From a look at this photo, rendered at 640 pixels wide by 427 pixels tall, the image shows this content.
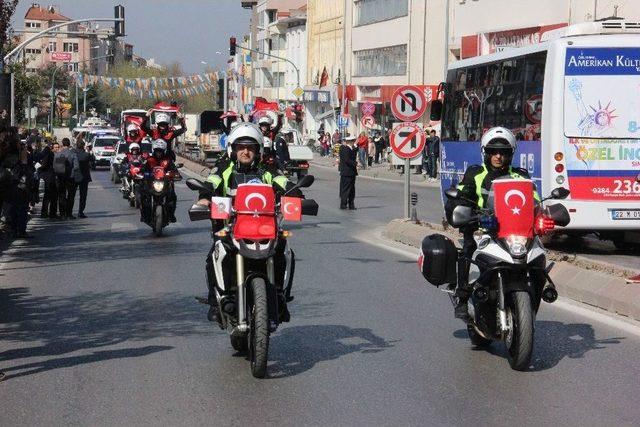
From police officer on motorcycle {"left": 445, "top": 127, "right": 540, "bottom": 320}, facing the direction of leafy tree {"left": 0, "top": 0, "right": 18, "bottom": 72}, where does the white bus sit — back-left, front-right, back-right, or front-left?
front-right

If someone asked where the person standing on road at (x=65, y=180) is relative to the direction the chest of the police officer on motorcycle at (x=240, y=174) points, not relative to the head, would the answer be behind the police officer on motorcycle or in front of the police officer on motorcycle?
behind

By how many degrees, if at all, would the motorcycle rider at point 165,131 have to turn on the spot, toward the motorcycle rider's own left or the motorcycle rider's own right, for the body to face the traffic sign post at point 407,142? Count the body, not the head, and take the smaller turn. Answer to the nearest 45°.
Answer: approximately 45° to the motorcycle rider's own left

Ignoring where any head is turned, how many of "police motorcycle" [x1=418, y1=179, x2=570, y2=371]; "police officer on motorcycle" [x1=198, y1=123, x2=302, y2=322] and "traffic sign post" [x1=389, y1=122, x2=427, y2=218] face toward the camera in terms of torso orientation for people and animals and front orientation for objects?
3

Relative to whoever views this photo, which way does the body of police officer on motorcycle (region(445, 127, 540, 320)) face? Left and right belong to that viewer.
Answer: facing the viewer

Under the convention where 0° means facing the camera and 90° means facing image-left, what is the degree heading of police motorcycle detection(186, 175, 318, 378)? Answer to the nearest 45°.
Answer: approximately 0°

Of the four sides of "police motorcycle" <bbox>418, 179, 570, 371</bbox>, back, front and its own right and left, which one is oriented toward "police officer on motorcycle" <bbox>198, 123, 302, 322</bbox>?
right

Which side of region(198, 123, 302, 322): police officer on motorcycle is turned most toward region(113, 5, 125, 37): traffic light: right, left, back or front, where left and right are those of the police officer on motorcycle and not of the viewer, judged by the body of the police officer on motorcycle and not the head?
back

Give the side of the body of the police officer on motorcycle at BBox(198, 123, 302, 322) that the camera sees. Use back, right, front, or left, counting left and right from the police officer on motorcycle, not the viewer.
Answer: front

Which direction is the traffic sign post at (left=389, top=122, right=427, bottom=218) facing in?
toward the camera

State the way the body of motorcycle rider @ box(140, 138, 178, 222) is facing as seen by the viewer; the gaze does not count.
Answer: toward the camera

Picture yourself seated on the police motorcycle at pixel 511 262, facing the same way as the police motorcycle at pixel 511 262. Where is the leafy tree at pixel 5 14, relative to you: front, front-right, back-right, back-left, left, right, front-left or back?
back-right

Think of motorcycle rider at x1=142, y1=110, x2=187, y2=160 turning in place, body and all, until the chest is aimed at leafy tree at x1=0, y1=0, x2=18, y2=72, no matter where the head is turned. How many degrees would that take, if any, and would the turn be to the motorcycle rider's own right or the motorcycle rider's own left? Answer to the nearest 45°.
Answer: approximately 135° to the motorcycle rider's own right

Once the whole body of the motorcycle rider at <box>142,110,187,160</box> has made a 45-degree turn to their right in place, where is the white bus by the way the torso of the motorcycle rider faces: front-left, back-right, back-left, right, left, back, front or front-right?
left

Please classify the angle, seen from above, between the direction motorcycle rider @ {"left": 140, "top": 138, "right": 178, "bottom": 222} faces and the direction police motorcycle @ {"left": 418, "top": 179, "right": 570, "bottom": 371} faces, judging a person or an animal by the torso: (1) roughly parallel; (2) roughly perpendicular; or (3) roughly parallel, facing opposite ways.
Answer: roughly parallel

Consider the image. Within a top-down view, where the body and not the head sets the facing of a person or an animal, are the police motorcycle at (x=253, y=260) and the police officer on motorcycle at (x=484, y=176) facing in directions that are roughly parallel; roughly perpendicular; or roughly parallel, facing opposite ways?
roughly parallel

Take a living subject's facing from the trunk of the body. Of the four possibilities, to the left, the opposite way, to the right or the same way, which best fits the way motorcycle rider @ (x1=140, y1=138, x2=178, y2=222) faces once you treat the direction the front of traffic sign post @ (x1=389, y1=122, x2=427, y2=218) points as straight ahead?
the same way
